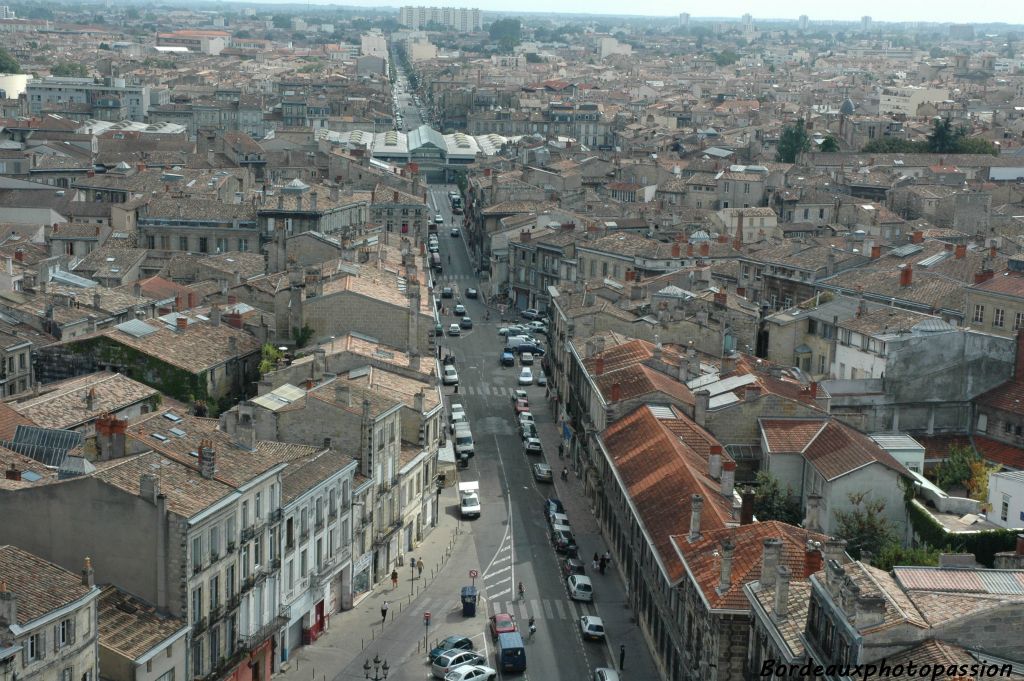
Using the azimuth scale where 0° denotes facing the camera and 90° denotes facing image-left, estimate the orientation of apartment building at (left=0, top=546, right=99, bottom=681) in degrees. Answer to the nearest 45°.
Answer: approximately 315°
